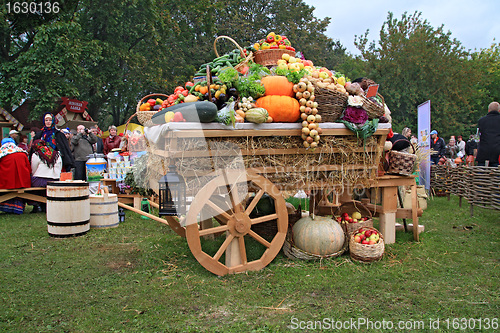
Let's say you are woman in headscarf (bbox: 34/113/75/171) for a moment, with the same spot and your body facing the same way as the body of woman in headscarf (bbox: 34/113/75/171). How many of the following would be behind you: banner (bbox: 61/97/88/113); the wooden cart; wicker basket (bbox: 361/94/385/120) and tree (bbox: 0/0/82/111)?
2

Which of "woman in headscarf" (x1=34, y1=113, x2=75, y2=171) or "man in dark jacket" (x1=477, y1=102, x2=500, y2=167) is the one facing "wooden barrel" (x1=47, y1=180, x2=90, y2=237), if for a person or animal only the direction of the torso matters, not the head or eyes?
the woman in headscarf

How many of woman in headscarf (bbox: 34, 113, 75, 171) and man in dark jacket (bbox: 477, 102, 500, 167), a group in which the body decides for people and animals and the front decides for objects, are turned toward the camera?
1

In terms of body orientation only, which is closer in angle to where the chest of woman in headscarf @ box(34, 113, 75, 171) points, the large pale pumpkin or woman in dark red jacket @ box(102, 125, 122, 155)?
the large pale pumpkin

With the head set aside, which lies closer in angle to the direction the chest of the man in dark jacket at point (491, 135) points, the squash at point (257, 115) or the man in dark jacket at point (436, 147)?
the man in dark jacket

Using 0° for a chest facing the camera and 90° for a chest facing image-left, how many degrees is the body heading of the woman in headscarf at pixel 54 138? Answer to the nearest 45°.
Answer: approximately 0°

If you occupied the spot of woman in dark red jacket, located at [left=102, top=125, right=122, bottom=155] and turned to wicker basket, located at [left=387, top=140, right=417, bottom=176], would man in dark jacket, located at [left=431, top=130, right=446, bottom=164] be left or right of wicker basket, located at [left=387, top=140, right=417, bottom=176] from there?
left
